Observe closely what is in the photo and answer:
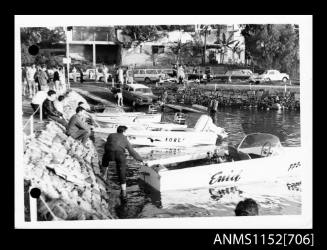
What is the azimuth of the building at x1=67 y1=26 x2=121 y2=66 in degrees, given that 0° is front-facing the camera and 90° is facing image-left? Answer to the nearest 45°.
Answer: approximately 0°

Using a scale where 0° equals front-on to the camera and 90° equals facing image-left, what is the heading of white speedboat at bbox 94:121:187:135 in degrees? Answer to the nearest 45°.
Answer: approximately 90°

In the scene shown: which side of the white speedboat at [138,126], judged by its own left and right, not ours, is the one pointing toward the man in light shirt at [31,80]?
front
